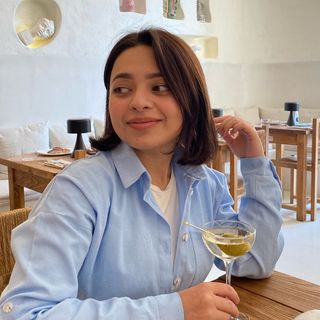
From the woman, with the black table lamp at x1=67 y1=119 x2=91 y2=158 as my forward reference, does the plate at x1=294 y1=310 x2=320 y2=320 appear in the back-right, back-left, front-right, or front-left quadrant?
back-right

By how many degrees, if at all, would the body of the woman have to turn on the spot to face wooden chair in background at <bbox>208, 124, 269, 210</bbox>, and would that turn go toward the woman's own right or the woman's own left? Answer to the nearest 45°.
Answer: approximately 135° to the woman's own left

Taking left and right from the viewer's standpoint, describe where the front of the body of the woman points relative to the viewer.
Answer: facing the viewer and to the right of the viewer

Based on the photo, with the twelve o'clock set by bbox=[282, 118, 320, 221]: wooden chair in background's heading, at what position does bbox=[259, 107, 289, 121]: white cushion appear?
The white cushion is roughly at 1 o'clock from the wooden chair in background.

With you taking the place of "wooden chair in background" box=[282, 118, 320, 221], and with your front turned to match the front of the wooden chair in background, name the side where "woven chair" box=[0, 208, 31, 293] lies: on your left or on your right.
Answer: on your left

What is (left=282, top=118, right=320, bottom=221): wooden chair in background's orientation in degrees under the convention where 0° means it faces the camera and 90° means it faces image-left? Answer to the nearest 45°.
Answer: approximately 135°
